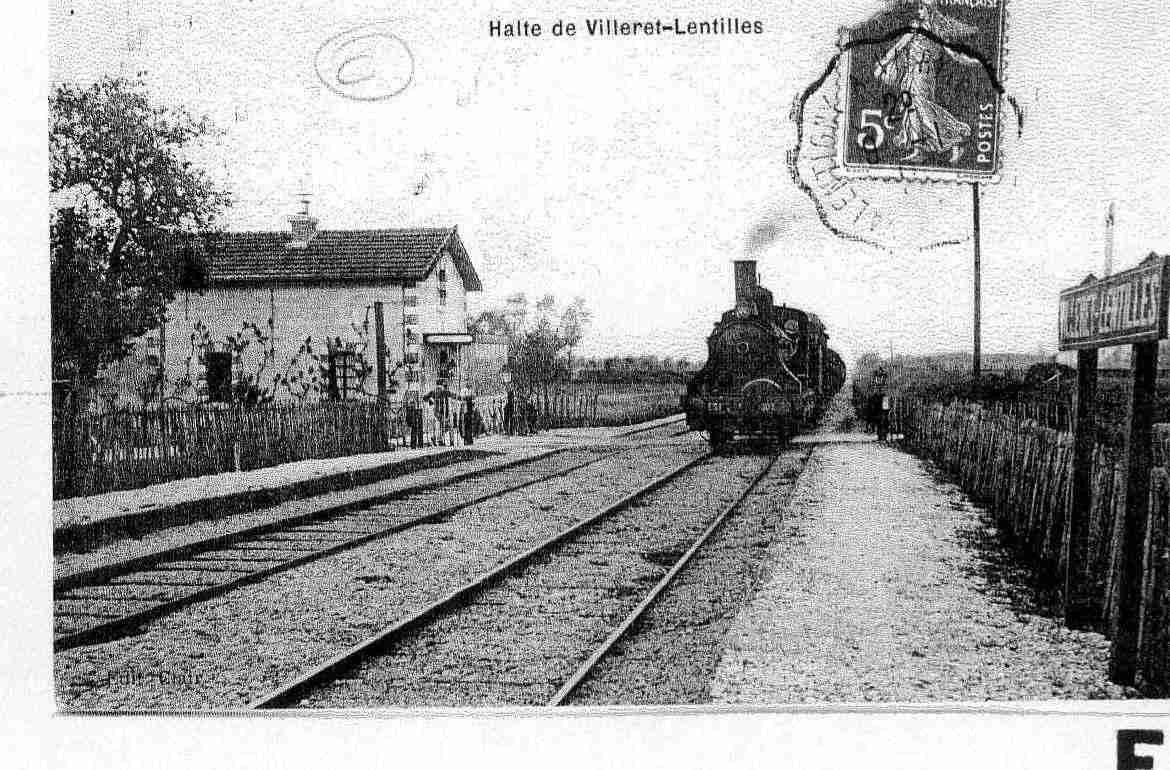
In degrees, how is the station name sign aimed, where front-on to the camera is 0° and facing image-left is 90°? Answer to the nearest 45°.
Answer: approximately 45°

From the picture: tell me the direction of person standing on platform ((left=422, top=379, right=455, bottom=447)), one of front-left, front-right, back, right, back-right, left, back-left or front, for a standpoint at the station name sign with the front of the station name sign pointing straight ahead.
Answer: front-right

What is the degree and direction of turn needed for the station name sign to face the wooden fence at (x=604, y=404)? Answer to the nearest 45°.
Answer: approximately 45° to its right

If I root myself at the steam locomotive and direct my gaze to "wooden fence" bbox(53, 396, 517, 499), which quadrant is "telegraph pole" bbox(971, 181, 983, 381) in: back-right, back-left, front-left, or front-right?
back-left

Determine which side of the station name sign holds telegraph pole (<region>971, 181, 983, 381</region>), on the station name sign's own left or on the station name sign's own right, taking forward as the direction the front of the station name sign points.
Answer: on the station name sign's own right
